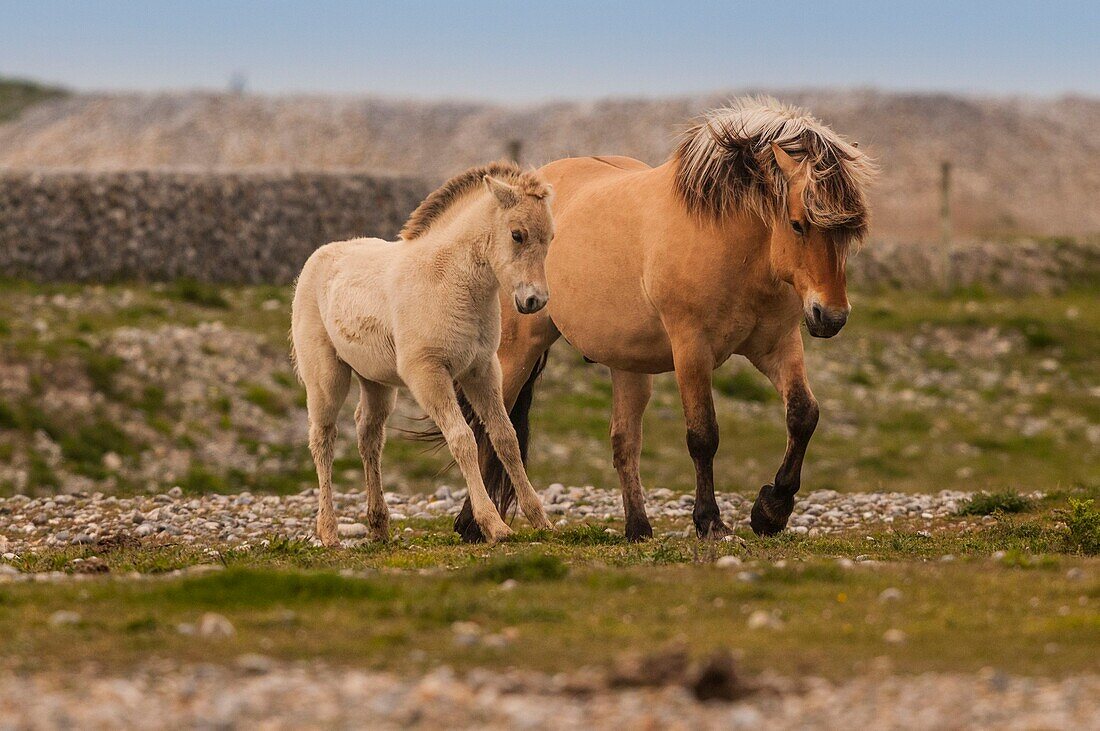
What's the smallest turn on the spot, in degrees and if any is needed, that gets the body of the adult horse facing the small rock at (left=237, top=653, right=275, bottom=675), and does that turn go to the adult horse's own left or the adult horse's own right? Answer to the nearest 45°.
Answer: approximately 45° to the adult horse's own right

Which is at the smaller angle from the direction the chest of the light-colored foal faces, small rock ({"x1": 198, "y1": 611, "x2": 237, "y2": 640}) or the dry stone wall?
the small rock

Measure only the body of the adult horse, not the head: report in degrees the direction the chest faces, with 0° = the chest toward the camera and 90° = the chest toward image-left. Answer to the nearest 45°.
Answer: approximately 315°

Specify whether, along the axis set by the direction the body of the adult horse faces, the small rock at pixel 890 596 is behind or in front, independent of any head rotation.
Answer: in front

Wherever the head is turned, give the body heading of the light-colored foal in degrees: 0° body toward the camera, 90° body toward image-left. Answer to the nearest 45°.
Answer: approximately 315°

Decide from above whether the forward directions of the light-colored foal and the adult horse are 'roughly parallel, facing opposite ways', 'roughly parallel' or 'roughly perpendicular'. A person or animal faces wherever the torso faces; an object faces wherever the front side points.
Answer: roughly parallel

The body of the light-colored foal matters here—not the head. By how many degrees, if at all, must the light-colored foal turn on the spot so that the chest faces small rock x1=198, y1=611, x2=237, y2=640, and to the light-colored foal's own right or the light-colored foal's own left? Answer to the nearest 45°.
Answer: approximately 45° to the light-colored foal's own right

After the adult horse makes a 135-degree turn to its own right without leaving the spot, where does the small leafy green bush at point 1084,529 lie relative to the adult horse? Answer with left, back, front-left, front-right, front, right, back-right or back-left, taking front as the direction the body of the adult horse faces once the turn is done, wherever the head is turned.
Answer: back

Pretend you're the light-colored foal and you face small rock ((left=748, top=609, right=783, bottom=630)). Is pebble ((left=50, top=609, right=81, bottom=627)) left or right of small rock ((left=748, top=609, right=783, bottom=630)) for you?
right

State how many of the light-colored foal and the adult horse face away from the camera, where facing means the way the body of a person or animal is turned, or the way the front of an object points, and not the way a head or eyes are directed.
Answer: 0
